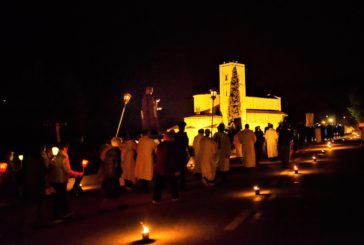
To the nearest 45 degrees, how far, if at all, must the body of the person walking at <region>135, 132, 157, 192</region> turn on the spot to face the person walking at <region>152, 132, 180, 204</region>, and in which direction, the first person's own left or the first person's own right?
approximately 135° to the first person's own right

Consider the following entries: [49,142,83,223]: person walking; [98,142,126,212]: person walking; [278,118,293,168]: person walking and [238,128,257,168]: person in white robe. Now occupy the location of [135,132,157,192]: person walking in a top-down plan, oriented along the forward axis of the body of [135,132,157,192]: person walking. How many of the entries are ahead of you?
2
